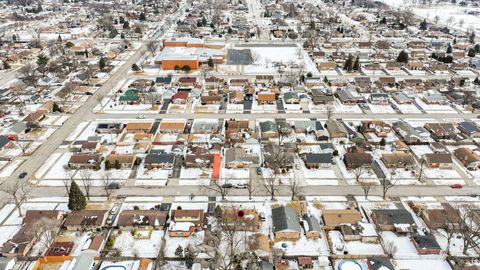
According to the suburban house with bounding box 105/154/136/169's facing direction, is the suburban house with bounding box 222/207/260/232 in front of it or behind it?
in front

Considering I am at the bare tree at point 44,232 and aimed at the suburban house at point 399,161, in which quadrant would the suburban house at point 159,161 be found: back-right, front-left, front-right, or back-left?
front-left

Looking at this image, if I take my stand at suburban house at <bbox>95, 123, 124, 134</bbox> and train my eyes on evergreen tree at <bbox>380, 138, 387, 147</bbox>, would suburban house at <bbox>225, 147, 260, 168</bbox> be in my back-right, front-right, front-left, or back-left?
front-right

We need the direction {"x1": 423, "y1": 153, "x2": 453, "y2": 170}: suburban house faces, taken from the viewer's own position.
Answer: facing the viewer

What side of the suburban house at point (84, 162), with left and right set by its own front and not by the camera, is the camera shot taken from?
front

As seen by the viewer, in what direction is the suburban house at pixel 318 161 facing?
toward the camera

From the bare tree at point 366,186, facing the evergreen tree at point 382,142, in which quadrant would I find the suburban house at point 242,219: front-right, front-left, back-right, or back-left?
back-left

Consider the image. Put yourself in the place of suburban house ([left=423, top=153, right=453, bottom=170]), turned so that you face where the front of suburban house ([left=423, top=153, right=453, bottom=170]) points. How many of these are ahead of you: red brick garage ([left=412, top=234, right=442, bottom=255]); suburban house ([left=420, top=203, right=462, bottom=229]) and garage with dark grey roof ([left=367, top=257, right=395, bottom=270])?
3

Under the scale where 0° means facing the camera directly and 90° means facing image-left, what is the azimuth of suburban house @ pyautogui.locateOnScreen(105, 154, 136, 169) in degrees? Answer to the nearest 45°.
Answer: approximately 0°

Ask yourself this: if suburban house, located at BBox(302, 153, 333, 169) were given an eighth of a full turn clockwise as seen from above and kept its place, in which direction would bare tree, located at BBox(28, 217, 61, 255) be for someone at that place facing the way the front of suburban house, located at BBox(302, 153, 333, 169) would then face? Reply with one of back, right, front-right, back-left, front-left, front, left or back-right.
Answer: front

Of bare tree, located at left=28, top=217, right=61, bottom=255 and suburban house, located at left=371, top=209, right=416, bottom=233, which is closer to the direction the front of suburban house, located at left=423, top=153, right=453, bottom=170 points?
the suburban house

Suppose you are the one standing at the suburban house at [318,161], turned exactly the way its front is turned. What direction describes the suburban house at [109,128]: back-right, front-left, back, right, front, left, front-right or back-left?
right
